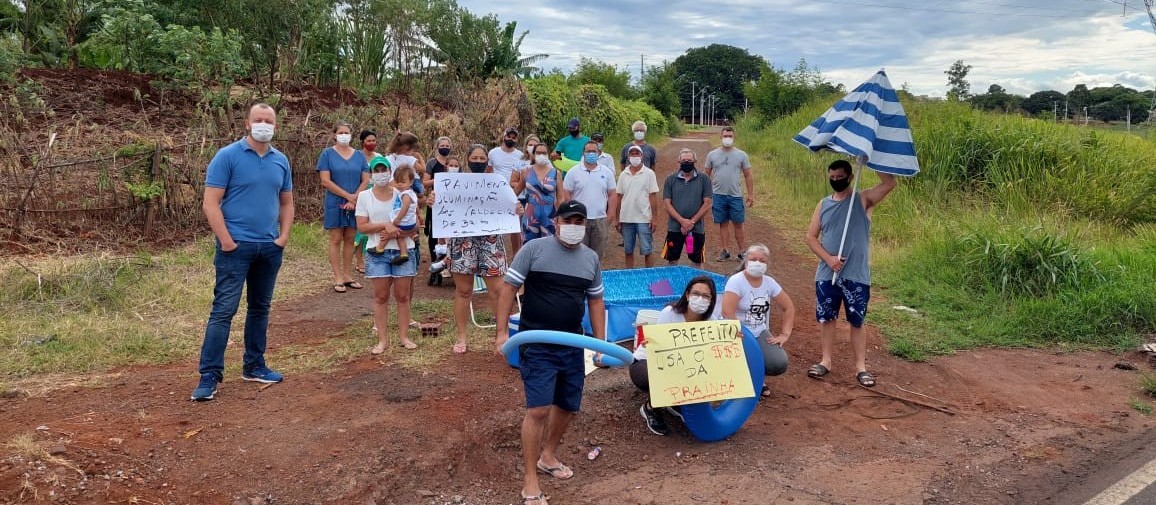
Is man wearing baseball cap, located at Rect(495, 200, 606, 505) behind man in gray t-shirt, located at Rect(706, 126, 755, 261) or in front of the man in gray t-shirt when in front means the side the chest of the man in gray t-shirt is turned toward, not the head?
in front

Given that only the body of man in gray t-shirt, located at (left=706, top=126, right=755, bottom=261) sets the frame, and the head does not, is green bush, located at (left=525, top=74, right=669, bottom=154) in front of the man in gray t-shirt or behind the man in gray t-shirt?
behind

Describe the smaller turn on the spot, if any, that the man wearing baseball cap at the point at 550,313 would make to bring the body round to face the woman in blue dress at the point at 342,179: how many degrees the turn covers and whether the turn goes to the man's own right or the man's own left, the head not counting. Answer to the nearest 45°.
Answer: approximately 135° to the man's own right

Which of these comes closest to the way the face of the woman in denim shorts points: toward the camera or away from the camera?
toward the camera

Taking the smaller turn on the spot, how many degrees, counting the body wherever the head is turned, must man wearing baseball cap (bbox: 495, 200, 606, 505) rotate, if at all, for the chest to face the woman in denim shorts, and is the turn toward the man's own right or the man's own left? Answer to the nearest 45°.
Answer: approximately 135° to the man's own right

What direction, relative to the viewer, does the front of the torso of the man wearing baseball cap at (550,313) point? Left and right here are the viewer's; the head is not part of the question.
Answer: facing the viewer

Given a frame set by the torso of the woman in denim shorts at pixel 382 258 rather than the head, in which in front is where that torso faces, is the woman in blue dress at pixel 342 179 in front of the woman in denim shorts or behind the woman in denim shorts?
behind

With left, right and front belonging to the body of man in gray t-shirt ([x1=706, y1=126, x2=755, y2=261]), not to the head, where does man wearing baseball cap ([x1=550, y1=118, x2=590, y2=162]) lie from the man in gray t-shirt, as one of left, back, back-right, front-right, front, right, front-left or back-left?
right

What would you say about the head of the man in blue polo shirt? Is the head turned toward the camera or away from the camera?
toward the camera

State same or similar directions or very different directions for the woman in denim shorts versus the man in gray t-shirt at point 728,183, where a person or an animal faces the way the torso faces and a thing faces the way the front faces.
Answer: same or similar directions

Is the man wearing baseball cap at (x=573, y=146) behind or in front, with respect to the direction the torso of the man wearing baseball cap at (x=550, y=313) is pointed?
behind

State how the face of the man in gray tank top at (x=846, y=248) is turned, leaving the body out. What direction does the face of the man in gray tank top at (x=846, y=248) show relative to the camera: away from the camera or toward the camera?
toward the camera

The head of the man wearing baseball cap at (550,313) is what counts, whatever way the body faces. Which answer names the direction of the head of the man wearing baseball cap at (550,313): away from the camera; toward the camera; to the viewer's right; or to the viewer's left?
toward the camera

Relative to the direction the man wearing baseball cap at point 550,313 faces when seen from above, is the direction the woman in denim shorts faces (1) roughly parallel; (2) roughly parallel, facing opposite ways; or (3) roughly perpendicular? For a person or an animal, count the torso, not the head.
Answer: roughly parallel

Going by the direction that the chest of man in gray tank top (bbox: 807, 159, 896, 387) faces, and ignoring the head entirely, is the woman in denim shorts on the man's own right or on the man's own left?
on the man's own right

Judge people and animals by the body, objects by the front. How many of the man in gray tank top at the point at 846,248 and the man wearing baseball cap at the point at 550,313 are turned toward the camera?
2

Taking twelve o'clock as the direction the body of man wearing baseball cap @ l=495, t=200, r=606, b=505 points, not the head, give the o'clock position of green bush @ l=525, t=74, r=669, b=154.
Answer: The green bush is roughly at 6 o'clock from the man wearing baseball cap.
